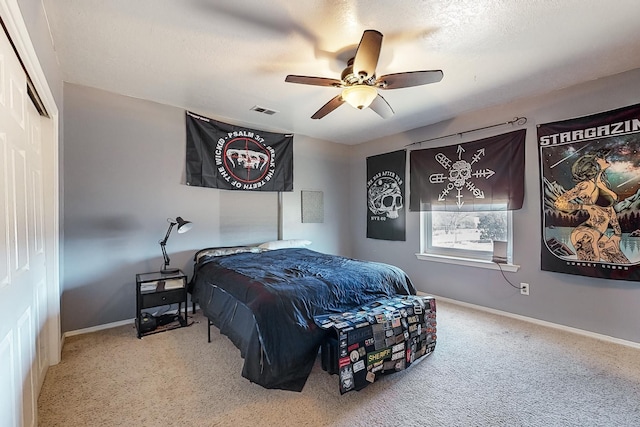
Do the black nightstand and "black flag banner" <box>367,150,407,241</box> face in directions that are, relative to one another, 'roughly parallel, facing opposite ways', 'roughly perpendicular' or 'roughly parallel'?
roughly perpendicular

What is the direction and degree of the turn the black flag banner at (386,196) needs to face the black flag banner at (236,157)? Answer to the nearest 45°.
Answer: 0° — it already faces it

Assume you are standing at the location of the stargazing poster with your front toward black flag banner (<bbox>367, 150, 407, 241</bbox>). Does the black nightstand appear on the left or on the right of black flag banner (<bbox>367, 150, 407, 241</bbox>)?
left

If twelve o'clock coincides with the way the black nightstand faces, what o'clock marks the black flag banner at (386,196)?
The black flag banner is roughly at 9 o'clock from the black nightstand.

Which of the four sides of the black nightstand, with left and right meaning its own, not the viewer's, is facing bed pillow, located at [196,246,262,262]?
left

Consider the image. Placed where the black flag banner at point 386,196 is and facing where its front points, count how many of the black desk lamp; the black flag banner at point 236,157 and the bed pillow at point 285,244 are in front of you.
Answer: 3

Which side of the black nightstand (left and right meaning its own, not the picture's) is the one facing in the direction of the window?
left

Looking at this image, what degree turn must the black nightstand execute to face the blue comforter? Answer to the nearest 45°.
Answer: approximately 45° to its left

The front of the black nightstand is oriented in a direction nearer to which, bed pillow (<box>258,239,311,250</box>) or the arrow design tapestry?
the arrow design tapestry

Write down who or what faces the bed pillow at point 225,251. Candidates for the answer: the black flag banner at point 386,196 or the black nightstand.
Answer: the black flag banner

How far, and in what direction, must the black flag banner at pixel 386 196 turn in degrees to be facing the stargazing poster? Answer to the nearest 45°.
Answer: approximately 90° to its left

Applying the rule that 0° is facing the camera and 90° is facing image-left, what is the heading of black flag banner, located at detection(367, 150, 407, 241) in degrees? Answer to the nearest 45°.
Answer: approximately 45°

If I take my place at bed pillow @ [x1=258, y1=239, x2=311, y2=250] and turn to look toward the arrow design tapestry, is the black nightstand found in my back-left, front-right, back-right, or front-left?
back-right
